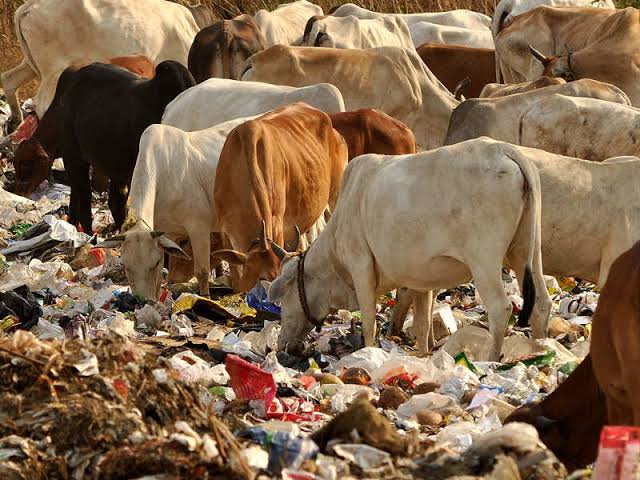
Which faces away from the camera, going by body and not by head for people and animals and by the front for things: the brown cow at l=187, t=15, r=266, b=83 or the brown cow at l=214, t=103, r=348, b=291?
the brown cow at l=187, t=15, r=266, b=83

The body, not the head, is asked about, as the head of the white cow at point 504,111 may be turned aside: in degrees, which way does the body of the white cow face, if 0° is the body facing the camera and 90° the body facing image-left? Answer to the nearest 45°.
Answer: approximately 90°

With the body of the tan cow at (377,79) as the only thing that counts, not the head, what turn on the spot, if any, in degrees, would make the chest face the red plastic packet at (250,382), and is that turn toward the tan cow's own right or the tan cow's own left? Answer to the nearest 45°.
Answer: approximately 90° to the tan cow's own right

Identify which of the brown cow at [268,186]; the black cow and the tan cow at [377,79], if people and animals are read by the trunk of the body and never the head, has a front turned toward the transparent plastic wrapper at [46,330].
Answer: the brown cow

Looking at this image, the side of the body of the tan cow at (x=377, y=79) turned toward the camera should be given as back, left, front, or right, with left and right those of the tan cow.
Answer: right

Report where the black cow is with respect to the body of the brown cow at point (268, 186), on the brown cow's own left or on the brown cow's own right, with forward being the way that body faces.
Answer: on the brown cow's own right

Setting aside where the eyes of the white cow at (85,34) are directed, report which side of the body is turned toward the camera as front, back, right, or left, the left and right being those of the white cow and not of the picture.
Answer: right

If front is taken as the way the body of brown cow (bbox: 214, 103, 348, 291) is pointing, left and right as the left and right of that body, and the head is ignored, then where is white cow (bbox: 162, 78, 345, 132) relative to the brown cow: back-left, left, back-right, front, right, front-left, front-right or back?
back-right

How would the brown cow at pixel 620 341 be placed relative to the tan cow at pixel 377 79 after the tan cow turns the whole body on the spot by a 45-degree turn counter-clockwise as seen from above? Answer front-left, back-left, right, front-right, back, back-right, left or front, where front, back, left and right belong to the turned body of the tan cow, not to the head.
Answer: back-right

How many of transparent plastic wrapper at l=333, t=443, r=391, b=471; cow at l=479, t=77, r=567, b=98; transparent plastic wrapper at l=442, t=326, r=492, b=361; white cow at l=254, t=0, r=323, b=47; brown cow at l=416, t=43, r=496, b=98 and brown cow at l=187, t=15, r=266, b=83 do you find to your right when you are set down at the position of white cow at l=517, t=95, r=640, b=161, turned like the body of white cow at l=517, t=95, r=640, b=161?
2

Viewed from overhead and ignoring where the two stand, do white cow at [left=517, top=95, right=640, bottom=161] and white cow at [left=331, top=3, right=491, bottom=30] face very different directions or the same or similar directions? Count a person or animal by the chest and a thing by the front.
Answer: very different directions

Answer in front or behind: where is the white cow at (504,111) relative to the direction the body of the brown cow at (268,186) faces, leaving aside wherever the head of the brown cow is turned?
behind
